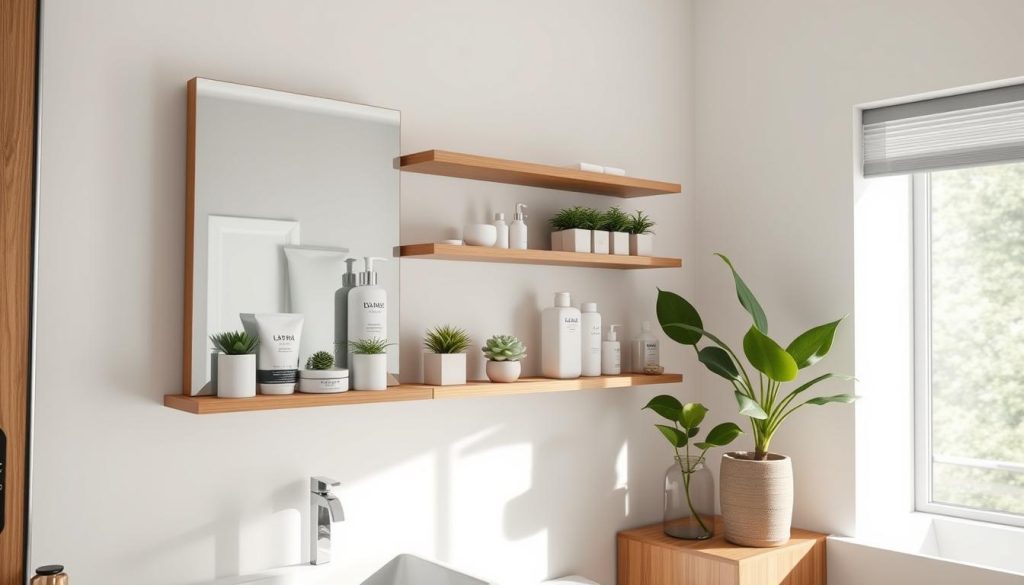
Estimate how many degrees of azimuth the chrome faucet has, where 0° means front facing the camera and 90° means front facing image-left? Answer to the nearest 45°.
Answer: approximately 315°

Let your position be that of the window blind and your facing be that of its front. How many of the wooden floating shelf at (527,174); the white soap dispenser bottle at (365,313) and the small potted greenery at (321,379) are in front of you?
3

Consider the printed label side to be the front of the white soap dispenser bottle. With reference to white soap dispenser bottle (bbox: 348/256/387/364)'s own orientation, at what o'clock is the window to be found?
The window is roughly at 10 o'clock from the white soap dispenser bottle.

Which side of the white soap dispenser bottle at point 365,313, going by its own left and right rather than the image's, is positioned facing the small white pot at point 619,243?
left

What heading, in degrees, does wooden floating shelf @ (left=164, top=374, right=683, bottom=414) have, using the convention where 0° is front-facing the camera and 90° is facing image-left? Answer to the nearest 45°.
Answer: approximately 315°
